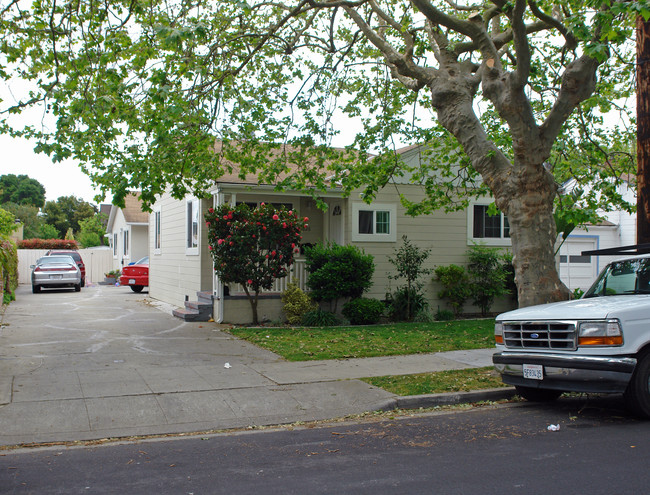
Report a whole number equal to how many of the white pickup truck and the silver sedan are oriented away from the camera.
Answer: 1

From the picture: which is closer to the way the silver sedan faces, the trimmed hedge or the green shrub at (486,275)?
the trimmed hedge

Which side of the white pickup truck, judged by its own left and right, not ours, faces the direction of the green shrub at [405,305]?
right

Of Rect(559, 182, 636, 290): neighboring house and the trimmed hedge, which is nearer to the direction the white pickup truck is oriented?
the trimmed hedge

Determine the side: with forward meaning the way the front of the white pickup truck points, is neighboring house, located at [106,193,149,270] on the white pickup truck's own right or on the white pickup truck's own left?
on the white pickup truck's own right

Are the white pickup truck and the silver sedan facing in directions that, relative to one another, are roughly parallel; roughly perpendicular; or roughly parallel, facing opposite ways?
roughly perpendicular

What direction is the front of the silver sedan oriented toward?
away from the camera

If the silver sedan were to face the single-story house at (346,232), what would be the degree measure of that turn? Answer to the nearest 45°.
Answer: approximately 135° to its right

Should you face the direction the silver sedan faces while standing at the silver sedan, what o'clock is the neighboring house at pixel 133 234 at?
The neighboring house is roughly at 1 o'clock from the silver sedan.

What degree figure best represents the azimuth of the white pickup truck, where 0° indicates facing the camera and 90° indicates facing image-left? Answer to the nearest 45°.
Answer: approximately 45°
